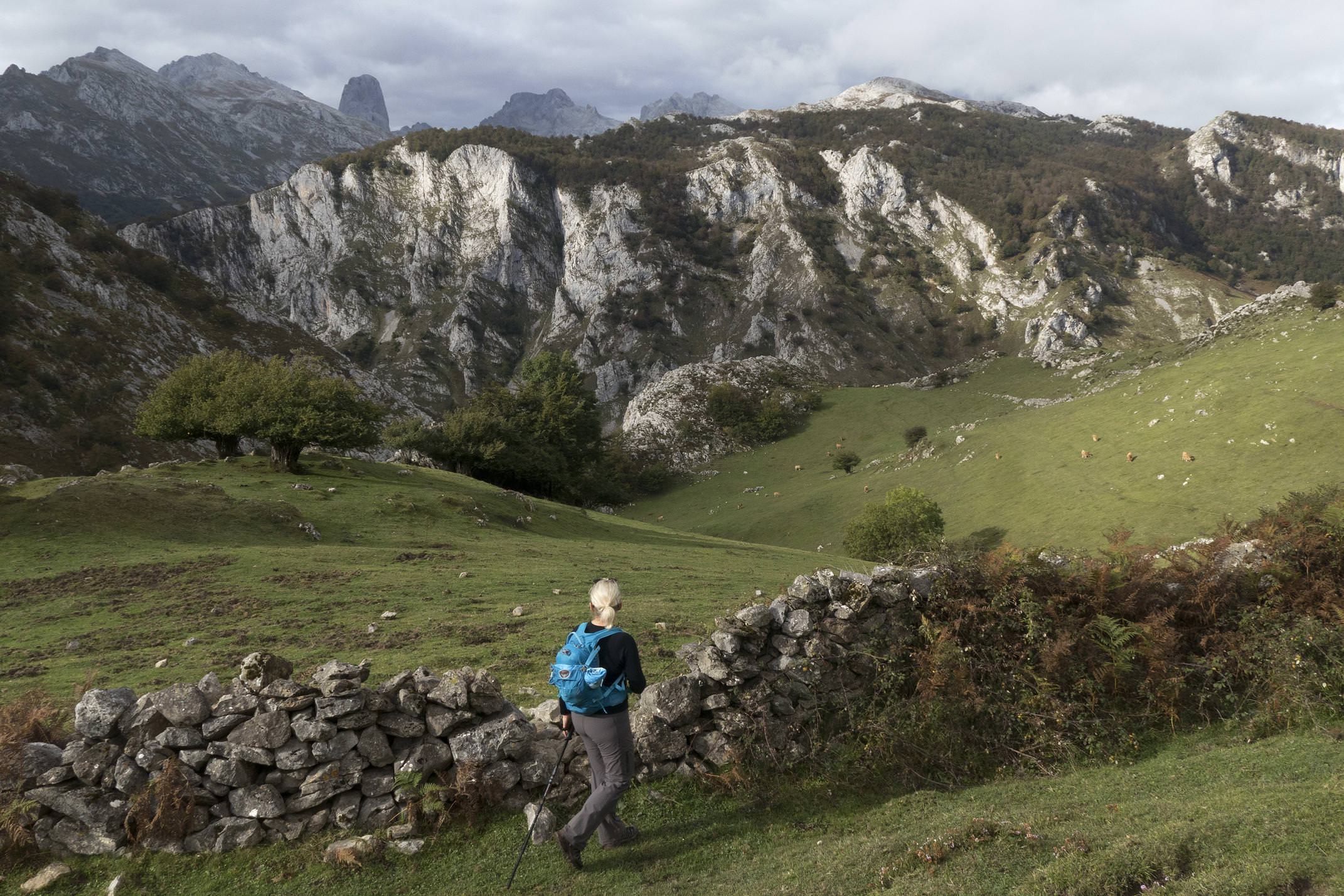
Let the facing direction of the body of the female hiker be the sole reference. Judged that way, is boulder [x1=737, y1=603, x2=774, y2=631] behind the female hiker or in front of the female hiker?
in front

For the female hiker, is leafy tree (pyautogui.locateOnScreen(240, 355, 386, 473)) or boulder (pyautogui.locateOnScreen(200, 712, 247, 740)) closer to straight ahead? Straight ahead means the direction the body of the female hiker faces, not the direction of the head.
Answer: the leafy tree

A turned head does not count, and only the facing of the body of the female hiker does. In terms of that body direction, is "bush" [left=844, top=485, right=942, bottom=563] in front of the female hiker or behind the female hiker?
in front

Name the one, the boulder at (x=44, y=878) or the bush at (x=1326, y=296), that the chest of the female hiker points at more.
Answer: the bush

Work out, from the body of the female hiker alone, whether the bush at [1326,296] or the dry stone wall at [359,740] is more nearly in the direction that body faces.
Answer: the bush

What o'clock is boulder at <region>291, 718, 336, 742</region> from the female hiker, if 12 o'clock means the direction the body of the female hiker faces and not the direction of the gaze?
The boulder is roughly at 8 o'clock from the female hiker.

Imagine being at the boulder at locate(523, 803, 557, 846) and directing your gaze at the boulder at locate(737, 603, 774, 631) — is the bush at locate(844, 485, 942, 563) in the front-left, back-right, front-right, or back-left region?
front-left

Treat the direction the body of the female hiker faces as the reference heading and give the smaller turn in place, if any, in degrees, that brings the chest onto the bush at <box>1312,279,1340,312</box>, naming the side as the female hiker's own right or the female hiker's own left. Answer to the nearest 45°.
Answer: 0° — they already face it

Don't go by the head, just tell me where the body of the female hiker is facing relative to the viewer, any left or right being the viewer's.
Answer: facing away from the viewer and to the right of the viewer

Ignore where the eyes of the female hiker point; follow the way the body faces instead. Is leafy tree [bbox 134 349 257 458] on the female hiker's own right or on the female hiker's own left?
on the female hiker's own left
